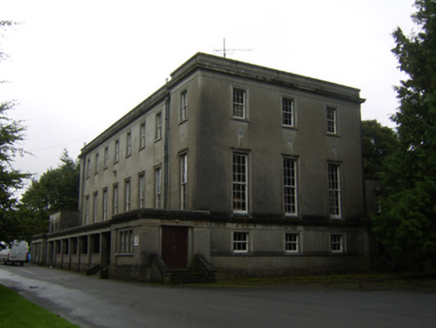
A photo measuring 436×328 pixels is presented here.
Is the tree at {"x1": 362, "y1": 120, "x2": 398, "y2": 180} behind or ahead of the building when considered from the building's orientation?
behind

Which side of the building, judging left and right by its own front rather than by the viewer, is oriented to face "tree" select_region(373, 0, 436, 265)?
left
